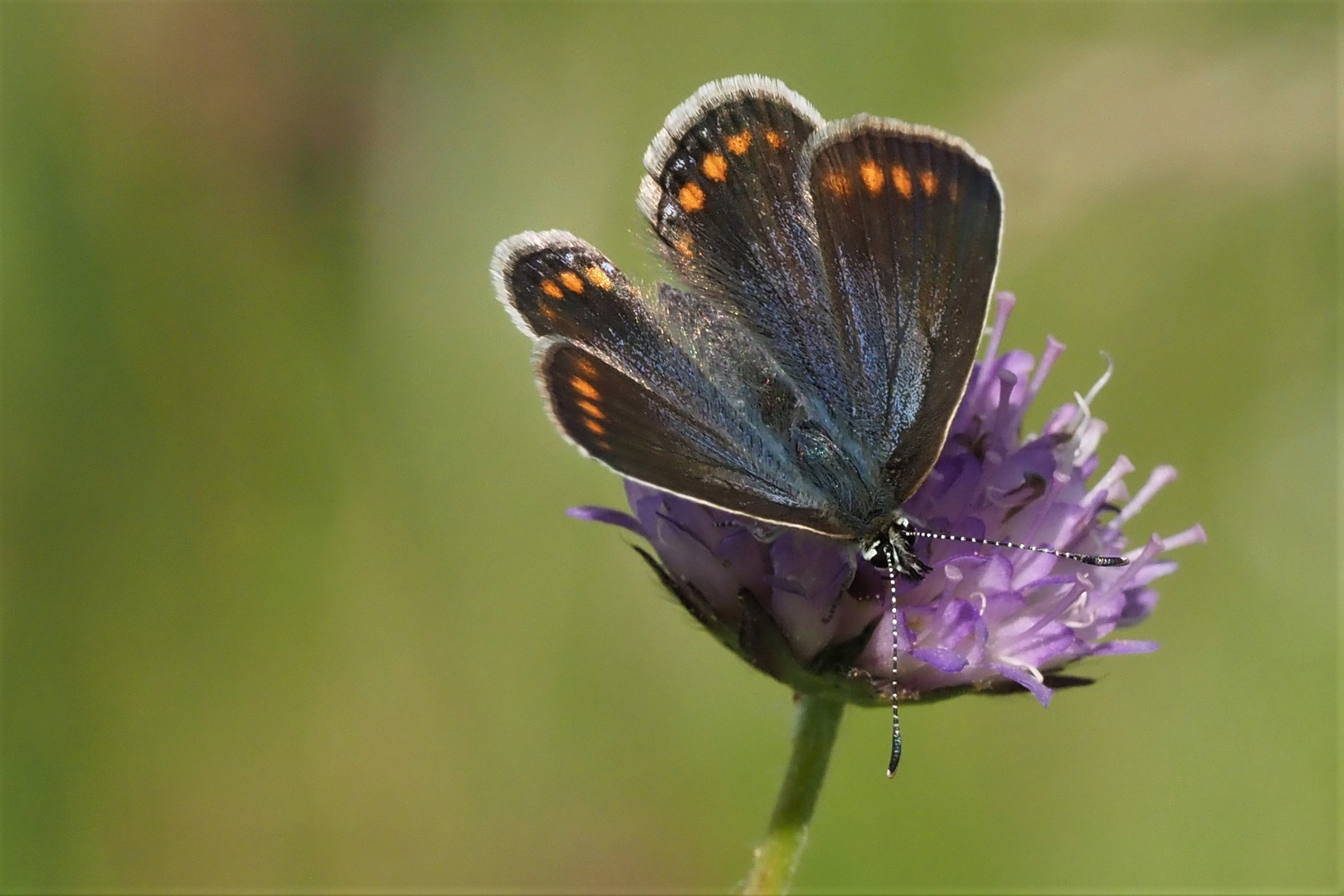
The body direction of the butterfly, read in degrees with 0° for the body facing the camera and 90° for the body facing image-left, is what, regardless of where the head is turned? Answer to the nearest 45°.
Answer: approximately 315°
